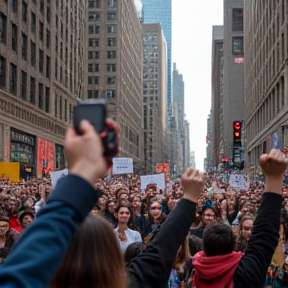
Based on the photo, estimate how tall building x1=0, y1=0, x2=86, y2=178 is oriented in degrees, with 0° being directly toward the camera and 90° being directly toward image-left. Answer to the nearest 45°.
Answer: approximately 315°
